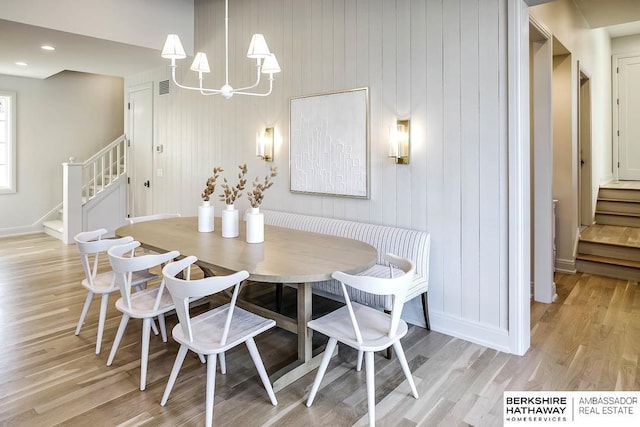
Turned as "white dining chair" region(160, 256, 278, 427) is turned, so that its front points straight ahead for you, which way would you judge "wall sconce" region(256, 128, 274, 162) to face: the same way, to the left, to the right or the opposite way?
the opposite way

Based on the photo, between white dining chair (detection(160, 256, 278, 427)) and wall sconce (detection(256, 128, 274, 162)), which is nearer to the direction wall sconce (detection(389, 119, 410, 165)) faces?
the white dining chair

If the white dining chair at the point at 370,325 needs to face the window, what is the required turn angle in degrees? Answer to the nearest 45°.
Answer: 0° — it already faces it

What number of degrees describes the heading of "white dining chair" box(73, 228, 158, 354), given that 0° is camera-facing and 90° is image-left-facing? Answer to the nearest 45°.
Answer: approximately 225°
